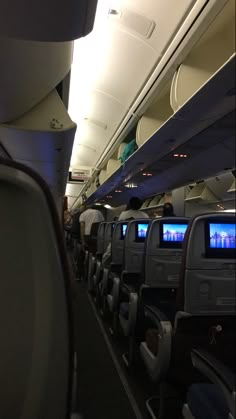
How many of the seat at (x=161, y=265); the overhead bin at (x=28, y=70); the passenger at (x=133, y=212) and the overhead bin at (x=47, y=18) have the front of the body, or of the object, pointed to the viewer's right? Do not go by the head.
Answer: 2

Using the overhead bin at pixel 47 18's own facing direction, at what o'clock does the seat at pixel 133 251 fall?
The seat is roughly at 10 o'clock from the overhead bin.

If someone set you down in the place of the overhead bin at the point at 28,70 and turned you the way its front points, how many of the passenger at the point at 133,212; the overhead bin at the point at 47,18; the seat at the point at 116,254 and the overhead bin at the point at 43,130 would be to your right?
1

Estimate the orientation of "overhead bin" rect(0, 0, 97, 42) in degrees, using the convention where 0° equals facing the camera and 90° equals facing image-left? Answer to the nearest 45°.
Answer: approximately 270°

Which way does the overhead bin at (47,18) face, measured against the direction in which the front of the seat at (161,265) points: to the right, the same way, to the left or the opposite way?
to the right

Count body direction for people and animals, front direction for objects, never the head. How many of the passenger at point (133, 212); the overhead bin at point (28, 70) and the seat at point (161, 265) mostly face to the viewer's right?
1

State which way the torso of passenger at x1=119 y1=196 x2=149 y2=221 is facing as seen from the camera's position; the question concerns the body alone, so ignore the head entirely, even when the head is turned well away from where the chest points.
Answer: away from the camera

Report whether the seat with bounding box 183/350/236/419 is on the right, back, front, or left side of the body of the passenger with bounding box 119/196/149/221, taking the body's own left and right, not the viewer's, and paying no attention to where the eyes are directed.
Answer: back

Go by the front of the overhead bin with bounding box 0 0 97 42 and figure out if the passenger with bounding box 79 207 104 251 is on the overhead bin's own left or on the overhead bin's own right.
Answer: on the overhead bin's own left

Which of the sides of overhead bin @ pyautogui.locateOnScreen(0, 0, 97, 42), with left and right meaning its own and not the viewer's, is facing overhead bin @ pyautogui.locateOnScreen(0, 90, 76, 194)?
left

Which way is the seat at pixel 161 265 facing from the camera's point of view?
away from the camera

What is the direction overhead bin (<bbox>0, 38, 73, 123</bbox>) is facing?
to the viewer's right

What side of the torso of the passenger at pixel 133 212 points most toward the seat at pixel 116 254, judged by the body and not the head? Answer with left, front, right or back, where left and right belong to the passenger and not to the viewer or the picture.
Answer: back

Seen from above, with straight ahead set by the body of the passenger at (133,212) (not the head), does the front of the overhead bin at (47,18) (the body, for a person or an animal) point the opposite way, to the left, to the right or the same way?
to the right
